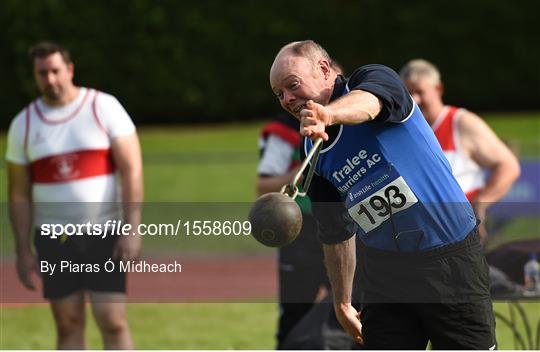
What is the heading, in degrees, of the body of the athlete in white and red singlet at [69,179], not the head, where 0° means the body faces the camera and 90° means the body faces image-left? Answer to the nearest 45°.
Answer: approximately 0°

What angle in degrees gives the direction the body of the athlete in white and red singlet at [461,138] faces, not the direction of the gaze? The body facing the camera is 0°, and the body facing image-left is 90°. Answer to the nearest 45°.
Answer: approximately 45°

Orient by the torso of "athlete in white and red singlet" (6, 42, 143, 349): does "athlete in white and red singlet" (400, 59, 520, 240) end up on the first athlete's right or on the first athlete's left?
on the first athlete's left

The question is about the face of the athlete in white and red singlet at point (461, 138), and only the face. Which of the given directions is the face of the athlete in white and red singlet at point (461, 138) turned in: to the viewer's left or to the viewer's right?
to the viewer's left

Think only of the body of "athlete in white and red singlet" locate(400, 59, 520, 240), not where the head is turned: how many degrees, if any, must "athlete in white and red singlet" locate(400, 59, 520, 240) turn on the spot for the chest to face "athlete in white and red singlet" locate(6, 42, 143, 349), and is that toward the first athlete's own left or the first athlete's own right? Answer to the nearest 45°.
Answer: approximately 45° to the first athlete's own right
